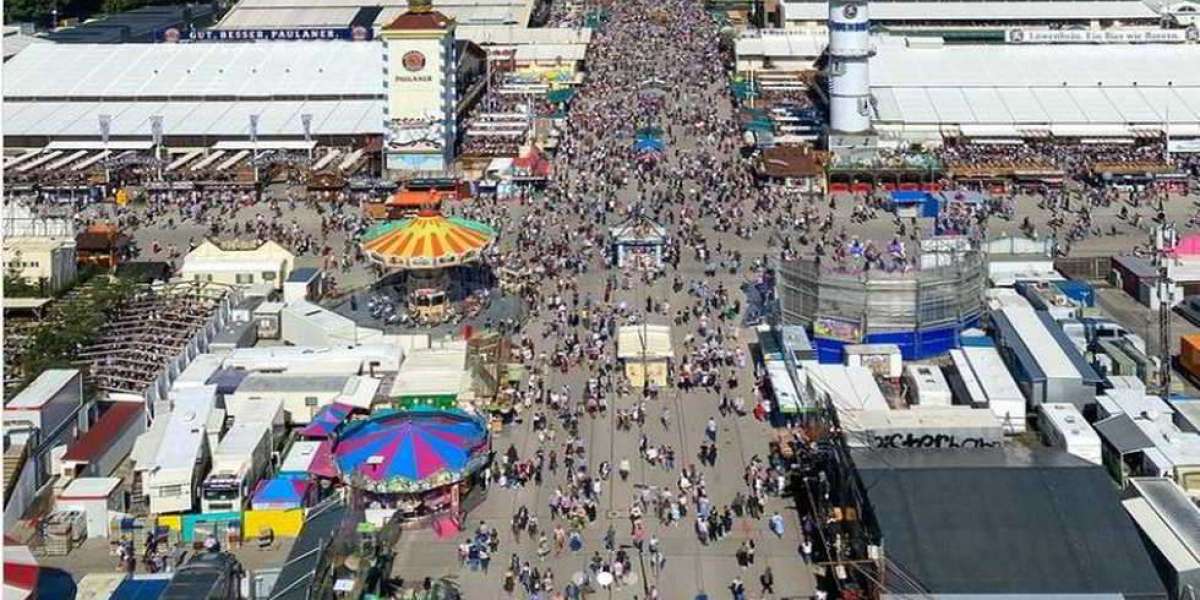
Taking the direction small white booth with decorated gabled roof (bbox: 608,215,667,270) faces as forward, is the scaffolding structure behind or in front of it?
in front

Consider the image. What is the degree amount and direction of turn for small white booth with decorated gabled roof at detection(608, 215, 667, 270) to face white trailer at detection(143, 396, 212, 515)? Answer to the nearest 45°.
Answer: approximately 45° to its right

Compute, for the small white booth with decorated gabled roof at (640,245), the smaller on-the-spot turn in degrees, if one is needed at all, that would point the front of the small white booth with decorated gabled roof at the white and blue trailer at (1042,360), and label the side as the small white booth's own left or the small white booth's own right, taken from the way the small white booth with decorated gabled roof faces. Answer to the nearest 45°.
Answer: approximately 45° to the small white booth's own left

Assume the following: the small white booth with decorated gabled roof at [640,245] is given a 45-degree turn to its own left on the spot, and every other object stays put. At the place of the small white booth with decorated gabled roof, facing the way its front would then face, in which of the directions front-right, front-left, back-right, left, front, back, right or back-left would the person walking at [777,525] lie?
front-right

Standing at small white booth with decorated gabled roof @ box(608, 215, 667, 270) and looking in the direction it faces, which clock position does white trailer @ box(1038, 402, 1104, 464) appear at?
The white trailer is roughly at 11 o'clock from the small white booth with decorated gabled roof.

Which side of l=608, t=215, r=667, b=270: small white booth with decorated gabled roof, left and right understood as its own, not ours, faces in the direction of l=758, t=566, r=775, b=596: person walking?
front

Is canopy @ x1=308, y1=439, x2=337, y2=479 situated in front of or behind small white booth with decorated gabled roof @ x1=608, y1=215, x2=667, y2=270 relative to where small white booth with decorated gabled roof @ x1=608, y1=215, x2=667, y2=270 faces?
in front

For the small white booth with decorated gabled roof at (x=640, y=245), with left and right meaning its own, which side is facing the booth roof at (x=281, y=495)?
front

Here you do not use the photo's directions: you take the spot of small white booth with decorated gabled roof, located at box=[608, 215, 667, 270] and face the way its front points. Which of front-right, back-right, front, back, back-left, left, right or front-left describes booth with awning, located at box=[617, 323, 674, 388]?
front

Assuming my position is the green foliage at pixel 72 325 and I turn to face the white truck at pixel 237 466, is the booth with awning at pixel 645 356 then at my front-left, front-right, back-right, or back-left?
front-left

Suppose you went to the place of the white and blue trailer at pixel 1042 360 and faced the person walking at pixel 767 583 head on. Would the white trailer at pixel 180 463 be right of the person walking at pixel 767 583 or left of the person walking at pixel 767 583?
right

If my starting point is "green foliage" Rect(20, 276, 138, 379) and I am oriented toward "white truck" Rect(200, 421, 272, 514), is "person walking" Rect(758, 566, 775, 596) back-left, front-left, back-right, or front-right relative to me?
front-left

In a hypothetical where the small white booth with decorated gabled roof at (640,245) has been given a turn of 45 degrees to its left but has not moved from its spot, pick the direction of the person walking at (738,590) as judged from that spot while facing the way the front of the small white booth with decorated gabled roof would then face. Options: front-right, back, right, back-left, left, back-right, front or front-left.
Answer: front-right

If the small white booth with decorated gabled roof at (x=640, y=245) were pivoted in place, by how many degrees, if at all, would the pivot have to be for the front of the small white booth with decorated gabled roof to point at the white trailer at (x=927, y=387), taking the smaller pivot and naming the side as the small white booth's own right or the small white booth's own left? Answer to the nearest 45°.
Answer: approximately 45° to the small white booth's own left

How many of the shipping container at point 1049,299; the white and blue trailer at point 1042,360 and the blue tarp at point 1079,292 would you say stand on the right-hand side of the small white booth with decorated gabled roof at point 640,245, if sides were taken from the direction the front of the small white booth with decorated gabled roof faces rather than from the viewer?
0

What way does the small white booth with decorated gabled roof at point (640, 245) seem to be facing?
toward the camera
